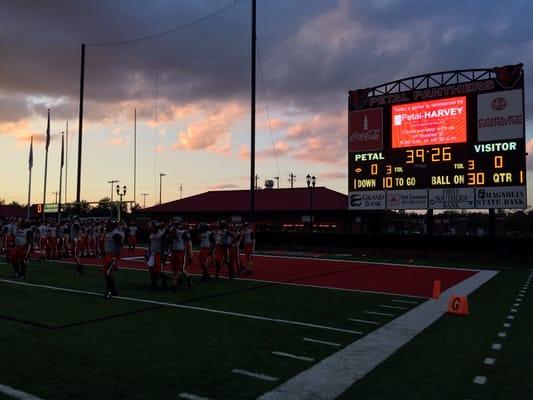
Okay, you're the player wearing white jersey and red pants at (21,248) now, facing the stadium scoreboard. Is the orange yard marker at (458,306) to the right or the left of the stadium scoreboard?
right

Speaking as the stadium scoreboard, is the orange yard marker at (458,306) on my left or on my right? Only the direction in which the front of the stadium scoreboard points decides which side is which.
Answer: on my left

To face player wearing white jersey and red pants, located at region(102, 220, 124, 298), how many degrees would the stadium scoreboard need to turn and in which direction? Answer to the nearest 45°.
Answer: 0° — it already faces them

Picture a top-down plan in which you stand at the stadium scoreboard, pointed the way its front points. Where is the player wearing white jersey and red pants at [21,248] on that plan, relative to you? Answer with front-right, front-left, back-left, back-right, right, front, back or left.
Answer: front

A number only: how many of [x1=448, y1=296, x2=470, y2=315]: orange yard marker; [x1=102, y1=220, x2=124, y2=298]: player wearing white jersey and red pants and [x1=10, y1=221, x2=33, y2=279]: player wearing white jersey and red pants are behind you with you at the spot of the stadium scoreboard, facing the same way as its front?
0

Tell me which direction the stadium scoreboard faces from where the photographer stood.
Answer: facing the viewer and to the left of the viewer

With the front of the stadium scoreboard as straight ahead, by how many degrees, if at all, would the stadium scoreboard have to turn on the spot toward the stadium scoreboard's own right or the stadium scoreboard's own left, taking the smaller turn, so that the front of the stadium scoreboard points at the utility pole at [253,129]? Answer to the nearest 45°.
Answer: approximately 45° to the stadium scoreboard's own right

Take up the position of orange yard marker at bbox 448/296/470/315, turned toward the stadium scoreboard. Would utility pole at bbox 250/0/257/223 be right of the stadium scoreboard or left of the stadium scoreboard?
left

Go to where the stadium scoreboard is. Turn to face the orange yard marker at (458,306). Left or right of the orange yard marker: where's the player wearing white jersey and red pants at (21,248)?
right

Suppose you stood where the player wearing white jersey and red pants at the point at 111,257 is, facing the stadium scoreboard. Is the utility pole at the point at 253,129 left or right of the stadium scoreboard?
left

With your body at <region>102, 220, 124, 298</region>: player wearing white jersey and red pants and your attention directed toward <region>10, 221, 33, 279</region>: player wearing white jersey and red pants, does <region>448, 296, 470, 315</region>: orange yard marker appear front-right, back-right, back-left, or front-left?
back-right
